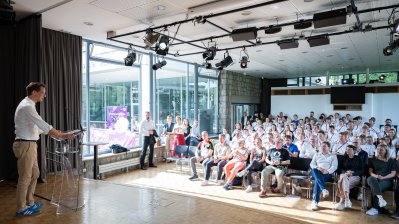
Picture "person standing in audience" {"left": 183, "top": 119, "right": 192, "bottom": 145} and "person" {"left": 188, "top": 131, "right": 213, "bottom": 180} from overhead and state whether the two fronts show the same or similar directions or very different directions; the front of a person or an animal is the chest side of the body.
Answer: same or similar directions

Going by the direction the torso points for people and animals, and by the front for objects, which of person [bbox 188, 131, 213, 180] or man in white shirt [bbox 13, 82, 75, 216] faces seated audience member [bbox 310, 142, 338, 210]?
the man in white shirt

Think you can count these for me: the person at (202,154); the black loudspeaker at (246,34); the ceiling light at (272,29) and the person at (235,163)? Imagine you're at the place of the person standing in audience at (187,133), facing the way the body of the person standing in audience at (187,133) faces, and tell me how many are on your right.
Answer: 0

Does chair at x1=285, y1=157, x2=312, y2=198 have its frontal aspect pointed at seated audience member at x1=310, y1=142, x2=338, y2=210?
no

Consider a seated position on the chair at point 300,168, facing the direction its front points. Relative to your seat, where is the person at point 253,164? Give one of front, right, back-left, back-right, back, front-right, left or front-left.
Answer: front-right

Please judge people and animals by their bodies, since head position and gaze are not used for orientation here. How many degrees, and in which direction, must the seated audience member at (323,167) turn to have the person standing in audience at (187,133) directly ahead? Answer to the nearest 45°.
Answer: approximately 90° to their right

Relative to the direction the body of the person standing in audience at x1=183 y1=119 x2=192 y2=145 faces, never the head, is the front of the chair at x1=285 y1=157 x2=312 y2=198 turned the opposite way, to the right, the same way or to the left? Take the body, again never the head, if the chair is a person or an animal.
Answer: the same way

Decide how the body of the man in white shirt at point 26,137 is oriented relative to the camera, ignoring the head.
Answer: to the viewer's right

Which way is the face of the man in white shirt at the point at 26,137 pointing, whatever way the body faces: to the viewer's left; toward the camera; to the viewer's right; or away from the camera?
to the viewer's right

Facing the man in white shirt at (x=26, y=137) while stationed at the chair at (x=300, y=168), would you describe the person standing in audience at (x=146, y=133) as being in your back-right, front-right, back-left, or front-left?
front-right

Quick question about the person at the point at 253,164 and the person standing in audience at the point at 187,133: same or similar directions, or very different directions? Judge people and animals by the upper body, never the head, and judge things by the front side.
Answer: same or similar directions

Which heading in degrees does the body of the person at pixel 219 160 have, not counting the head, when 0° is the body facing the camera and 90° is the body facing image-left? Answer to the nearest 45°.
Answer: approximately 45°

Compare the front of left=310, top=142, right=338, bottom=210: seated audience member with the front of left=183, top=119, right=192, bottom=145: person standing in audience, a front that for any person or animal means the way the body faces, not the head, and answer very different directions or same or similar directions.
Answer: same or similar directions
